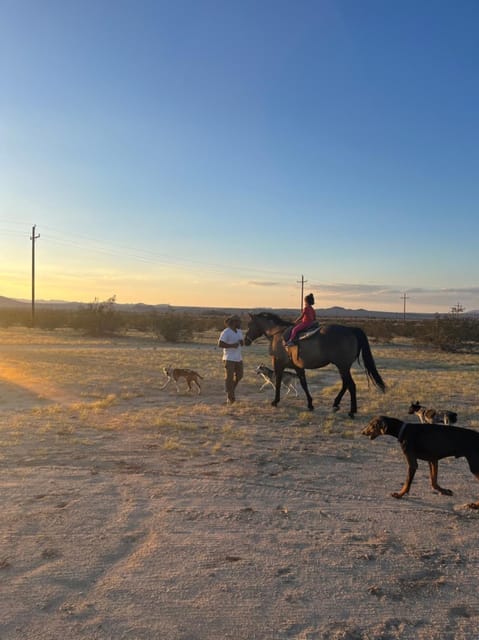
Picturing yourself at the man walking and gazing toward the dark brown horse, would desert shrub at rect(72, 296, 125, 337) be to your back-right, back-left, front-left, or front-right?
back-left

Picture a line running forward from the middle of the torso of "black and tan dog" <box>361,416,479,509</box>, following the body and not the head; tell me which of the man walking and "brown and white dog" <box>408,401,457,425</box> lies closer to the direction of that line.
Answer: the man walking

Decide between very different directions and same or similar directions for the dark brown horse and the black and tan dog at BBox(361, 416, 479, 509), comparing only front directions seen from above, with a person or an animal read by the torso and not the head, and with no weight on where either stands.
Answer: same or similar directions

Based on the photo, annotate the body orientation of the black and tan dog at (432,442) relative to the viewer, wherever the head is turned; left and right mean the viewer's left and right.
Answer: facing to the left of the viewer

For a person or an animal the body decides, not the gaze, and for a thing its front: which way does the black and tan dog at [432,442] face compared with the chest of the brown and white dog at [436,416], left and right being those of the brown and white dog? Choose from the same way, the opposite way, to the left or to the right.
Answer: the same way

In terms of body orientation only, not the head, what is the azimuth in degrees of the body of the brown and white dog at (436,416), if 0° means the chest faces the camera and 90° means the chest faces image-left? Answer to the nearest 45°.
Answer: approximately 90°

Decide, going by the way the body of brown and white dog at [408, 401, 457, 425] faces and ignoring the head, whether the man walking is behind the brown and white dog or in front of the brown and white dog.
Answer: in front

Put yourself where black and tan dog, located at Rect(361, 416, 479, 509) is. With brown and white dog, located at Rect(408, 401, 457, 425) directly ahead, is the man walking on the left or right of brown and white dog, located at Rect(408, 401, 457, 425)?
left

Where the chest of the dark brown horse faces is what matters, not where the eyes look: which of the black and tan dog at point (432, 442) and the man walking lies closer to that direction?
the man walking

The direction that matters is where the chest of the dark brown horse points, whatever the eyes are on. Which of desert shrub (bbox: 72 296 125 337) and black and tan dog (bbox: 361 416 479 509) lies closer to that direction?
the desert shrub

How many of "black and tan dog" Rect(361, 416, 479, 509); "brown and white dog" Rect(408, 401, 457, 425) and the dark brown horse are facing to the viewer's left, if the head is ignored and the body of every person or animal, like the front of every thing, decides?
3

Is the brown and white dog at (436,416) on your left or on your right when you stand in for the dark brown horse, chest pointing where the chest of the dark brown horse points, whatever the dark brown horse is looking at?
on your left

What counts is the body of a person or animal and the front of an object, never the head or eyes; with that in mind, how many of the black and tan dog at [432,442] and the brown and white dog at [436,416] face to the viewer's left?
2

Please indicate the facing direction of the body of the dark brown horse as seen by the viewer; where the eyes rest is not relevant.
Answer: to the viewer's left

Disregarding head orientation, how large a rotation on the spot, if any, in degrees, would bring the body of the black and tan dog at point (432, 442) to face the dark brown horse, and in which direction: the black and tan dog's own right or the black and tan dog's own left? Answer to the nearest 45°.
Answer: approximately 90° to the black and tan dog's own right
